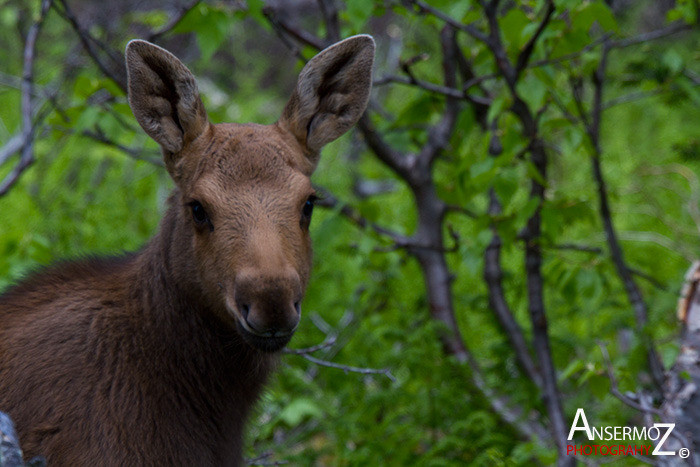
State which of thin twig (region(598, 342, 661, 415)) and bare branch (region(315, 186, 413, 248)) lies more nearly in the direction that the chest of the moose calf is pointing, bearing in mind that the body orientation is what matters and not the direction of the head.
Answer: the thin twig

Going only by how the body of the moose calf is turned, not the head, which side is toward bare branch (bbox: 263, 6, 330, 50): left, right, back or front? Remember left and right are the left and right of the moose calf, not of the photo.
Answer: left

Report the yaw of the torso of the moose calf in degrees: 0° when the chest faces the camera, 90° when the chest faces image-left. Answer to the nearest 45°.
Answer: approximately 315°

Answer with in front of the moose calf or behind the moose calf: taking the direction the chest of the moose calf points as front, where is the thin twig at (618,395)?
in front

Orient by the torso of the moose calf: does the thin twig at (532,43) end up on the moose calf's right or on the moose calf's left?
on the moose calf's left

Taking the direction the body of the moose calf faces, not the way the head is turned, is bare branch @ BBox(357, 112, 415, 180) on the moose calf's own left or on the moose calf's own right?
on the moose calf's own left

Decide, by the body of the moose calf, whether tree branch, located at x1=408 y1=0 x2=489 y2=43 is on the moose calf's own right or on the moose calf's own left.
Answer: on the moose calf's own left

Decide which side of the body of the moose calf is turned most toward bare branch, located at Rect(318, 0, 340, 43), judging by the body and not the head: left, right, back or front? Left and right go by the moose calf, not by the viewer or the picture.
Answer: left

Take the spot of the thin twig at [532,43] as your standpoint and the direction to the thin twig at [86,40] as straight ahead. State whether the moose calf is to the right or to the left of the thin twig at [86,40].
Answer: left

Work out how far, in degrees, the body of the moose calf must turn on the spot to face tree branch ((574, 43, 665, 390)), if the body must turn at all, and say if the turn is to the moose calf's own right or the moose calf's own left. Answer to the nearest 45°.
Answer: approximately 45° to the moose calf's own left
